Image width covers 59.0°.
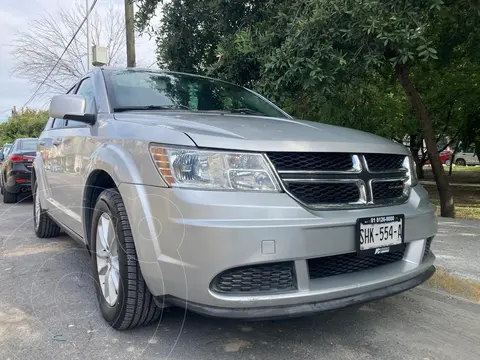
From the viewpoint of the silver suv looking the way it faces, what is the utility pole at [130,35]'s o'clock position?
The utility pole is roughly at 7 o'clock from the silver suv.

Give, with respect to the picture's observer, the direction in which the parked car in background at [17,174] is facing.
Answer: facing away from the viewer and to the left of the viewer

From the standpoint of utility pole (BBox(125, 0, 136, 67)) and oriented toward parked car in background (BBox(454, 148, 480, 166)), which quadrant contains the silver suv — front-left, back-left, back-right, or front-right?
back-right

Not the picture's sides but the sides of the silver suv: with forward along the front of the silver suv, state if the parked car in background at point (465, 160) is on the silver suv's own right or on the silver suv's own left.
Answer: on the silver suv's own left
